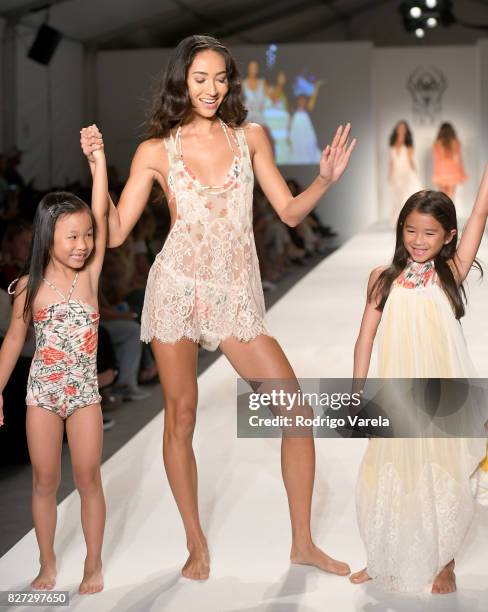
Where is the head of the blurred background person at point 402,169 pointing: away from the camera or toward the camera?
toward the camera

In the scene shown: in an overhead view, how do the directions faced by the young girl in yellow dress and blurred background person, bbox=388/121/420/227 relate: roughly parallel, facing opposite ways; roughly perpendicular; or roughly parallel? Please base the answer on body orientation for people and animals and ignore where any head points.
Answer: roughly parallel

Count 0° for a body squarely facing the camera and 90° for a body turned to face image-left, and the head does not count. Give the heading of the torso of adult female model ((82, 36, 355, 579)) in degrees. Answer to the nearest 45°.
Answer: approximately 0°

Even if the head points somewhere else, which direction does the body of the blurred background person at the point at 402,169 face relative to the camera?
toward the camera

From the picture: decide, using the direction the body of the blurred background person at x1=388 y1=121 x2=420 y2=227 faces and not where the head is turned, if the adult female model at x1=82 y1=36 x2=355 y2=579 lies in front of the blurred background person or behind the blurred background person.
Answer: in front

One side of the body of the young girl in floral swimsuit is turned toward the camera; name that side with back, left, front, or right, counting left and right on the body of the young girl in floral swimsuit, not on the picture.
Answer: front

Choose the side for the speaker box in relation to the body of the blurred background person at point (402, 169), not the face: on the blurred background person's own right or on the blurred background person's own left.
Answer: on the blurred background person's own right

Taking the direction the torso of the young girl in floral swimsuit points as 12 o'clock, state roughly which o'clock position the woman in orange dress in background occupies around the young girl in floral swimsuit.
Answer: The woman in orange dress in background is roughly at 7 o'clock from the young girl in floral swimsuit.

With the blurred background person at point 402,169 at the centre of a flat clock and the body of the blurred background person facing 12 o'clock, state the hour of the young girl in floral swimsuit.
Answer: The young girl in floral swimsuit is roughly at 12 o'clock from the blurred background person.

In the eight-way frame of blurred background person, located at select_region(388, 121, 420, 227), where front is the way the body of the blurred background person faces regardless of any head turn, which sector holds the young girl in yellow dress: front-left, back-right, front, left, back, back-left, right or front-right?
front

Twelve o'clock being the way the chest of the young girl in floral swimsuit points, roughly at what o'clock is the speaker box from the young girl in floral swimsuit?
The speaker box is roughly at 6 o'clock from the young girl in floral swimsuit.

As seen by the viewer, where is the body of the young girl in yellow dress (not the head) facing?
toward the camera

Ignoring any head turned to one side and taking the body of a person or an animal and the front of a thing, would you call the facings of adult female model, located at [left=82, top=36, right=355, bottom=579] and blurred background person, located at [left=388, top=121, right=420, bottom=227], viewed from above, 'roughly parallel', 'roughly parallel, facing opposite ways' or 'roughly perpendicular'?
roughly parallel

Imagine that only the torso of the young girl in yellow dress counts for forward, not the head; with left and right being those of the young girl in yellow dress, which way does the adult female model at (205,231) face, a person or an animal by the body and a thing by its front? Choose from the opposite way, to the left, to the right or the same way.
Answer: the same way

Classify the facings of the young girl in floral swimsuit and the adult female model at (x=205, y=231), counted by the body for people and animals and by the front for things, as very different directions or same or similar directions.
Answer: same or similar directions
